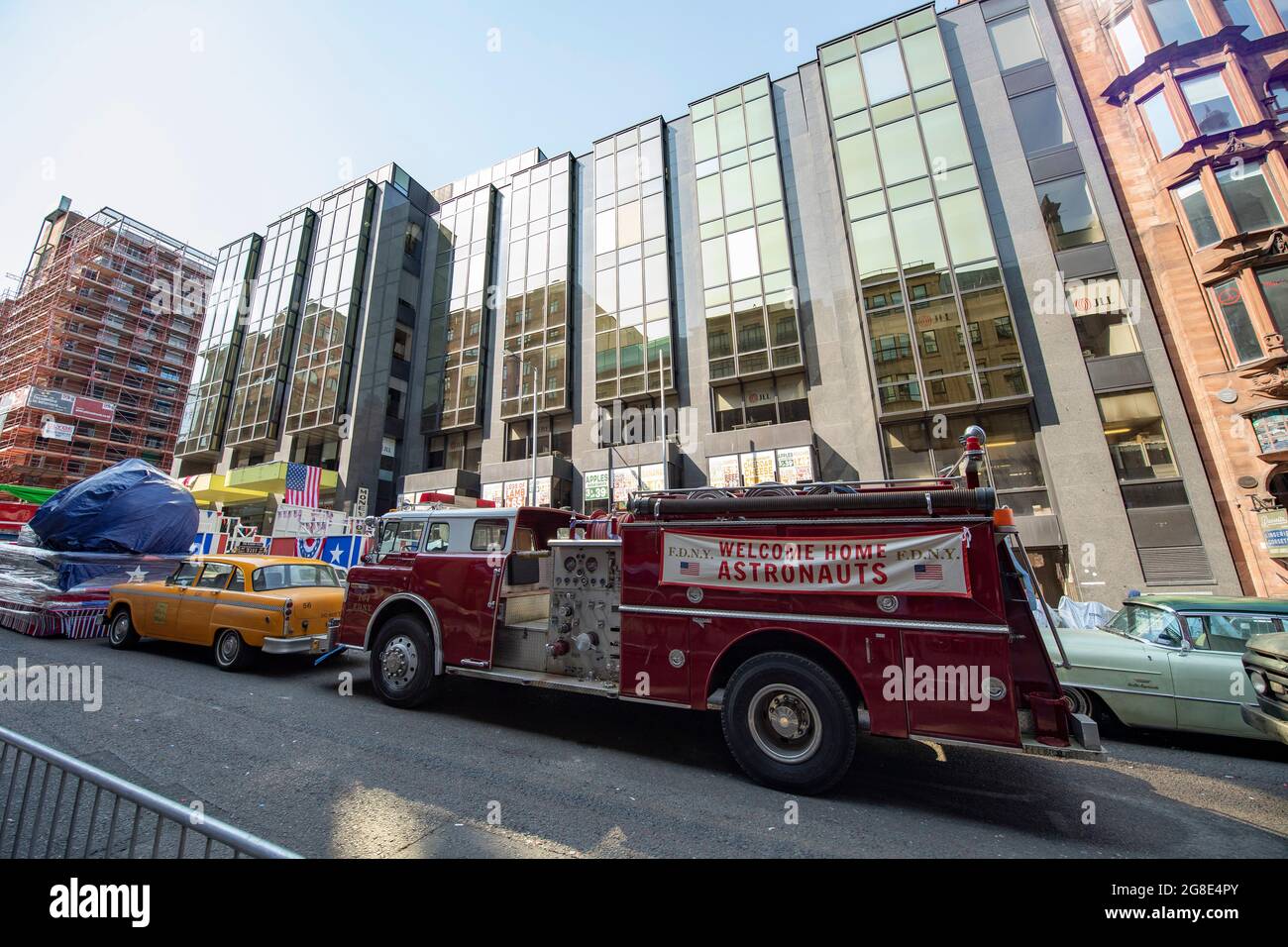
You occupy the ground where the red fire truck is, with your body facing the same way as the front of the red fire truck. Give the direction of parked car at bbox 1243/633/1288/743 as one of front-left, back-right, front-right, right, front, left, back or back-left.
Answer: back-right

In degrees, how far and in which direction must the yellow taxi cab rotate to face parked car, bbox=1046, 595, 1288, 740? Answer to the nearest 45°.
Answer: approximately 180°

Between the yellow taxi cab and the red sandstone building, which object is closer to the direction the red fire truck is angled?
the yellow taxi cab

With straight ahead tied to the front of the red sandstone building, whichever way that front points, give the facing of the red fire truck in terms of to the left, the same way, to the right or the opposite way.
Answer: to the right

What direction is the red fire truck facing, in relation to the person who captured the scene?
facing away from the viewer and to the left of the viewer

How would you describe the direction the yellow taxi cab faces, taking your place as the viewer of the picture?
facing away from the viewer and to the left of the viewer

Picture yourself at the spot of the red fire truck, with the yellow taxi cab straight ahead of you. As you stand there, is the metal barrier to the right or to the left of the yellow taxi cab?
left

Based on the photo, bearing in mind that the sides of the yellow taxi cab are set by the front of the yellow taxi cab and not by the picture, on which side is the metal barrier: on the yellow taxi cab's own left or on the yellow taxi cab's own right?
on the yellow taxi cab's own left
